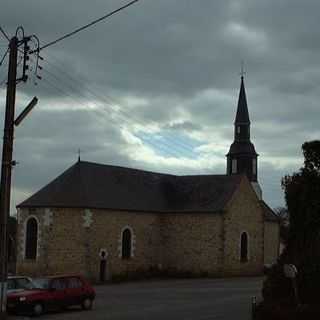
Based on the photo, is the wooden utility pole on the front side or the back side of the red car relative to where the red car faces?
on the front side

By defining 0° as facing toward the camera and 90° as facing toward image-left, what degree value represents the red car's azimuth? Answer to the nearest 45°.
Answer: approximately 45°

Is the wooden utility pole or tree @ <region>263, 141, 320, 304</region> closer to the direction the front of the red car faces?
the wooden utility pole
